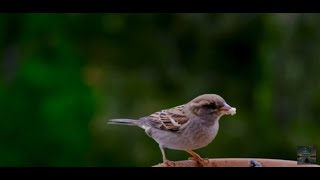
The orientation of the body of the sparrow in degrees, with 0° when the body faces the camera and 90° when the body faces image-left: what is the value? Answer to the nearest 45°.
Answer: approximately 270°
